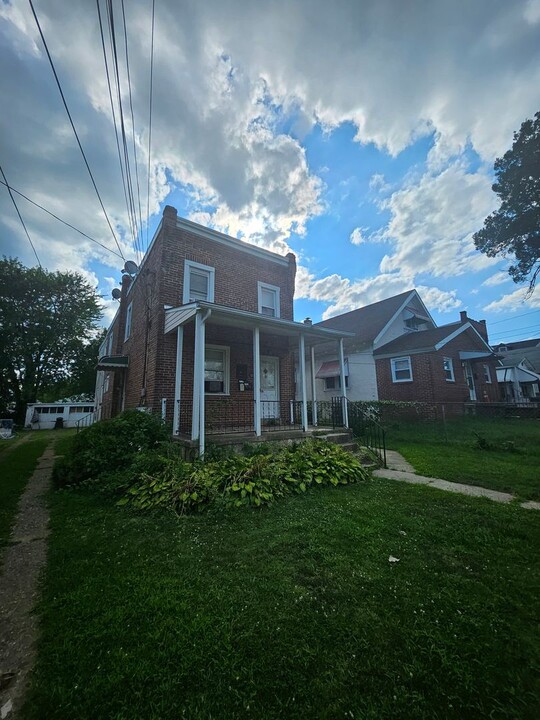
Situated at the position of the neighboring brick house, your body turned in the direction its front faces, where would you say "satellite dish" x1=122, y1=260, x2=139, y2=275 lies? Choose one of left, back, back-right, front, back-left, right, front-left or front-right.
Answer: right

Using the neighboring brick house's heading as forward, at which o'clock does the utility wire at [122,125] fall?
The utility wire is roughly at 2 o'clock from the neighboring brick house.

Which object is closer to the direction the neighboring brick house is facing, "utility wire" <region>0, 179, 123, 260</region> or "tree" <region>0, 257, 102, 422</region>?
the utility wire

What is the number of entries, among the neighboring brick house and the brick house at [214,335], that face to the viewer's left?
0

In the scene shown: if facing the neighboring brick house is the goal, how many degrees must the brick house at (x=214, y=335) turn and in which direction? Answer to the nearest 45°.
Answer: approximately 90° to its left

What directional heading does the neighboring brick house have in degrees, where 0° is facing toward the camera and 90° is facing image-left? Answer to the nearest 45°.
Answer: approximately 315°

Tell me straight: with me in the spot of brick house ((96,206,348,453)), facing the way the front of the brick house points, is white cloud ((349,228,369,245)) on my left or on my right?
on my left

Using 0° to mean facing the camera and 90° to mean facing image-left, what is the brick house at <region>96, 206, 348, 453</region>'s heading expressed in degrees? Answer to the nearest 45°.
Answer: approximately 315°

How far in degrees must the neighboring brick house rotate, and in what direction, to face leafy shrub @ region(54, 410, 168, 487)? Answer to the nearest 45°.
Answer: approximately 90° to its right
